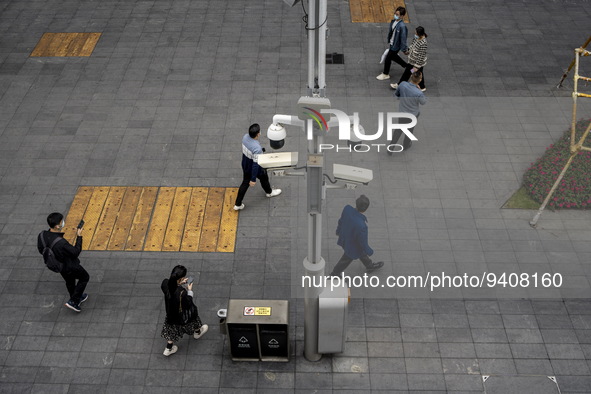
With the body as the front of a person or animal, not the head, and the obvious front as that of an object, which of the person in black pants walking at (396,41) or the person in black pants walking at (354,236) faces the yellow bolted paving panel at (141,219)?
the person in black pants walking at (396,41)

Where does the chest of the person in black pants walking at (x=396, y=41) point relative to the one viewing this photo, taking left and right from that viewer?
facing the viewer and to the left of the viewer

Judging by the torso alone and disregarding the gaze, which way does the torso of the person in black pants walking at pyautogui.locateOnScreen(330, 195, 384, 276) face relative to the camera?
to the viewer's right

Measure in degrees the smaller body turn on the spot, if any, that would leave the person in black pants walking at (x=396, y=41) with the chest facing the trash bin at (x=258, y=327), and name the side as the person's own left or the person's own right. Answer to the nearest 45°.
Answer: approximately 45° to the person's own left

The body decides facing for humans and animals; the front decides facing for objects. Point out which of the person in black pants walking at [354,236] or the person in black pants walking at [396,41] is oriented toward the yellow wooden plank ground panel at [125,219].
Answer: the person in black pants walking at [396,41]

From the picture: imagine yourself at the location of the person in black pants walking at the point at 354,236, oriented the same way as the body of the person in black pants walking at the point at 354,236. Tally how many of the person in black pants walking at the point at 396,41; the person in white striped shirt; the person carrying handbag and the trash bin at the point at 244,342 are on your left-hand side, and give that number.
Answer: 2

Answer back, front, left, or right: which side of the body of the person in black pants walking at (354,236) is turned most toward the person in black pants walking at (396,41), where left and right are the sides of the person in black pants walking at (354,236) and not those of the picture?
left

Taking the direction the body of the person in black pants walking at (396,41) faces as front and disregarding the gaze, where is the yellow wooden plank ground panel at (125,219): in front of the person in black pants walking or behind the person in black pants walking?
in front

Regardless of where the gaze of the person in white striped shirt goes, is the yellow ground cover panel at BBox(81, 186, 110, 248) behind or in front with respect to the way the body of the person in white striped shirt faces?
in front

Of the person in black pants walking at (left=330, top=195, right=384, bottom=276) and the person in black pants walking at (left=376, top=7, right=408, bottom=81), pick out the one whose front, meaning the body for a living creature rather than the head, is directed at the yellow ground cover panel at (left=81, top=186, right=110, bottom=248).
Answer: the person in black pants walking at (left=376, top=7, right=408, bottom=81)
